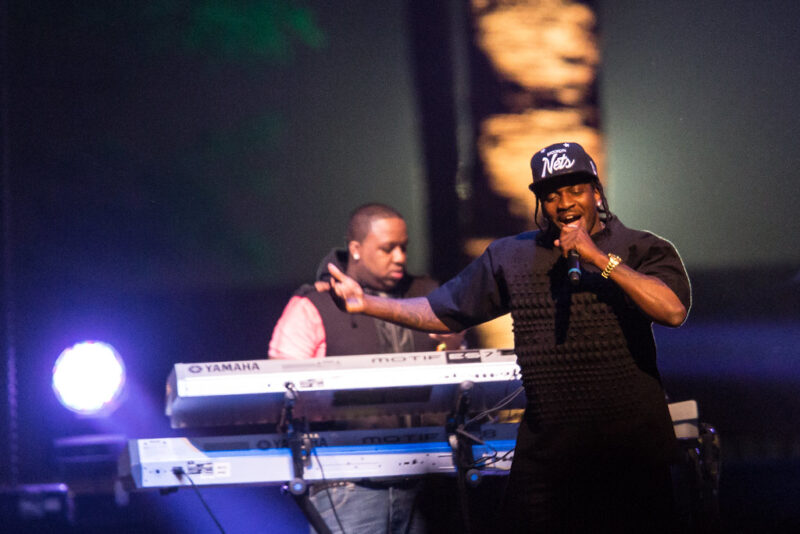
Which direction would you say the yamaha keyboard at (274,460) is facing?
away from the camera

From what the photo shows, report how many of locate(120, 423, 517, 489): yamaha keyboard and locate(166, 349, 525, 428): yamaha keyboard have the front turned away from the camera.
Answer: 2

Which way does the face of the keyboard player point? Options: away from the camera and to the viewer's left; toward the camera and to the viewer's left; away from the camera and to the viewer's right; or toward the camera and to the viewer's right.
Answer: toward the camera and to the viewer's right

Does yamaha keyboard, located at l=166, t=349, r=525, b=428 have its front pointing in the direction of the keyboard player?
yes

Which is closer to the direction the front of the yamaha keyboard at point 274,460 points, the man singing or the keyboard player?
the keyboard player

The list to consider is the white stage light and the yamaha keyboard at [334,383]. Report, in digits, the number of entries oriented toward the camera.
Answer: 1

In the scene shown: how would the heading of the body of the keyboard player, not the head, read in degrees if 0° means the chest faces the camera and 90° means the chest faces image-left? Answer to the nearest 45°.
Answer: approximately 315°

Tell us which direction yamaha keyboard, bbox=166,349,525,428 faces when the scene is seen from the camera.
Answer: facing away from the viewer

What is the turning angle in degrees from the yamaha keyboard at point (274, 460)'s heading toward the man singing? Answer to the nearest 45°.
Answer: approximately 135° to its right

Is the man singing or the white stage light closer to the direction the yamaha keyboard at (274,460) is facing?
the white stage light

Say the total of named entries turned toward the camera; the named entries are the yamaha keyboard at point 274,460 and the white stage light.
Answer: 1

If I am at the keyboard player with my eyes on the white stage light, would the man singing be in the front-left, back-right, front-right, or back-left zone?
back-left
